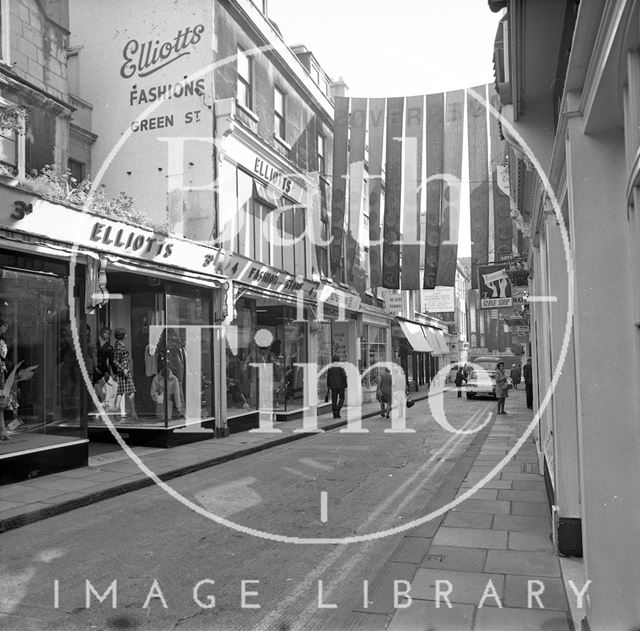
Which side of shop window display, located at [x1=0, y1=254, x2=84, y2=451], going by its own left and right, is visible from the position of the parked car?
left

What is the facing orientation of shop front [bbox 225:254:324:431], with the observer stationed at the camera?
facing the viewer and to the right of the viewer

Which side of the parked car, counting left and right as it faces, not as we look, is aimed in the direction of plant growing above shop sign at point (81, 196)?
back

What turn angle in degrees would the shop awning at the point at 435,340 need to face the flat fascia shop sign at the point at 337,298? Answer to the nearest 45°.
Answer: approximately 45° to its right

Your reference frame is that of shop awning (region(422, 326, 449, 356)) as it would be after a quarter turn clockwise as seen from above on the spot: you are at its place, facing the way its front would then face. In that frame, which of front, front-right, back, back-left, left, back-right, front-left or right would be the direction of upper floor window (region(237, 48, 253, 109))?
front-left

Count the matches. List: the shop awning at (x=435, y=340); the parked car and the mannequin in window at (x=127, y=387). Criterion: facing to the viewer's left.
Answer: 0

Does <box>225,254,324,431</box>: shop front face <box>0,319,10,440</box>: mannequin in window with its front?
no

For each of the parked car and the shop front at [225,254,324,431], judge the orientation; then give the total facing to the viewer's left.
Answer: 0

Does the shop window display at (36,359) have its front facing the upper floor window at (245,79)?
no

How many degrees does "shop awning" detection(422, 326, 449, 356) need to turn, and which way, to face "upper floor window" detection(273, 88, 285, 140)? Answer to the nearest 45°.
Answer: approximately 45° to its right

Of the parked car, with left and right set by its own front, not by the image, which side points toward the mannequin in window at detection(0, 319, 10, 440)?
front

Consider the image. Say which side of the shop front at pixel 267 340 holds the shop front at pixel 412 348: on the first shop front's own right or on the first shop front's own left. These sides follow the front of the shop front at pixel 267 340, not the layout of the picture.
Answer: on the first shop front's own left

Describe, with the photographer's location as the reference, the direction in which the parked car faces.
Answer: facing the viewer

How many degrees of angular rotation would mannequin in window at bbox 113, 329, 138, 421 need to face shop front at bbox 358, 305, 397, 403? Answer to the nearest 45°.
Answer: approximately 90° to its left

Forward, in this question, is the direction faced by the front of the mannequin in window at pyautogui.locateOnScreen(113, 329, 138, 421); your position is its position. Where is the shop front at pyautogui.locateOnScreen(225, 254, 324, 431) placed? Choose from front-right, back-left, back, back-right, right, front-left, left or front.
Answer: left

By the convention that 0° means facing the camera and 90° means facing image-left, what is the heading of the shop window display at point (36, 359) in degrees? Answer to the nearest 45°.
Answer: approximately 315°

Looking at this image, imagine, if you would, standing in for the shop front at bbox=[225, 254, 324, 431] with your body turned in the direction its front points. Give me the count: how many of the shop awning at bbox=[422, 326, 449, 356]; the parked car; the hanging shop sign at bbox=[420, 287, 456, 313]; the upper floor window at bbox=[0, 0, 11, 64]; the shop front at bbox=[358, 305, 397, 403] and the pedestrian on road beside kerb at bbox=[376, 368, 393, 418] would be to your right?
1
